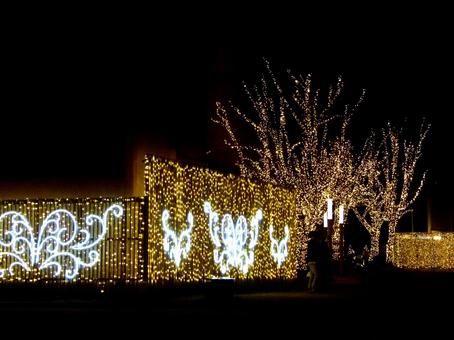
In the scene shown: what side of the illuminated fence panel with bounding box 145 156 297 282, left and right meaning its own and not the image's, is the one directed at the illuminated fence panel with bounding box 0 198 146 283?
right

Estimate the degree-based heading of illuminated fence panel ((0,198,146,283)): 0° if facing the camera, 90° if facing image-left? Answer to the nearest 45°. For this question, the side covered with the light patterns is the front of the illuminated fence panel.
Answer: approximately 0°

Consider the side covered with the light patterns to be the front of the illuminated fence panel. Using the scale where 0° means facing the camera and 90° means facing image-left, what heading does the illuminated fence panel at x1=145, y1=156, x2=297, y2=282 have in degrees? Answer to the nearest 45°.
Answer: approximately 315°

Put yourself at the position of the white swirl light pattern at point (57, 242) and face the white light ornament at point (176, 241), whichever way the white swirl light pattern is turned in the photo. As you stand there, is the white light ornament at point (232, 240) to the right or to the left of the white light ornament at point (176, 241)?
left

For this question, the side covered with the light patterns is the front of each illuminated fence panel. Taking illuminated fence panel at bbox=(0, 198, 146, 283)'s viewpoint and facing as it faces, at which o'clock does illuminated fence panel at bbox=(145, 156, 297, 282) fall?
illuminated fence panel at bbox=(145, 156, 297, 282) is roughly at 8 o'clock from illuminated fence panel at bbox=(0, 198, 146, 283).
